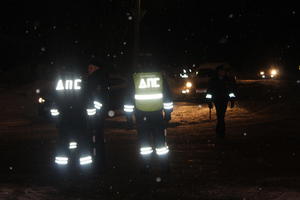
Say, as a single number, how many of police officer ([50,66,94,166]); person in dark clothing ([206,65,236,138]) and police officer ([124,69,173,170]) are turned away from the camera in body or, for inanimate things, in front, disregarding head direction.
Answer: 2

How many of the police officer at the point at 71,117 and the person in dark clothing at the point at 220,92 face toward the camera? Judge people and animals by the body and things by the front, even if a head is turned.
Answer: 1

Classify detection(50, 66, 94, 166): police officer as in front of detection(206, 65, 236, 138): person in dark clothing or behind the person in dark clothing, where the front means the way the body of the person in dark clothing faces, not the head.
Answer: in front

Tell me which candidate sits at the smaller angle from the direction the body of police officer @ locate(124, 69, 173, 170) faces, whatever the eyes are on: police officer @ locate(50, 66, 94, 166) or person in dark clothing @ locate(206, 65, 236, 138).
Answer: the person in dark clothing

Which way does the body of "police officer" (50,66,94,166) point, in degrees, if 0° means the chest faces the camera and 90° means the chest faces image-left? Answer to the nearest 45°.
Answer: approximately 180°

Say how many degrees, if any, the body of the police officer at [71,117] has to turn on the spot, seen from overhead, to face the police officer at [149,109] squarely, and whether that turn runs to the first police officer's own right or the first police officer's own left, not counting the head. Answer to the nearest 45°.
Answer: approximately 90° to the first police officer's own right

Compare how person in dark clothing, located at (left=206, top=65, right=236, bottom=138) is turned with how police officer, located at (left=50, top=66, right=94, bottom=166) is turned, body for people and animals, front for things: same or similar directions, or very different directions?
very different directions

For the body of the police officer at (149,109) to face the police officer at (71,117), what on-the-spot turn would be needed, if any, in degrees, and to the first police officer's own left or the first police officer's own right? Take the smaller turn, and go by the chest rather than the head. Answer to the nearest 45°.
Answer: approximately 90° to the first police officer's own left

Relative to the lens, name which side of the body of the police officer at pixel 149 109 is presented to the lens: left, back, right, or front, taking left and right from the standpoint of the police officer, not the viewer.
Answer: back

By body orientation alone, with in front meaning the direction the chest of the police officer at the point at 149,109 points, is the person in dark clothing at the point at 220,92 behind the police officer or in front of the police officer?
in front

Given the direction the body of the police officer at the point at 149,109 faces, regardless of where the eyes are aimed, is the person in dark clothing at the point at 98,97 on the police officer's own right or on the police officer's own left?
on the police officer's own left
